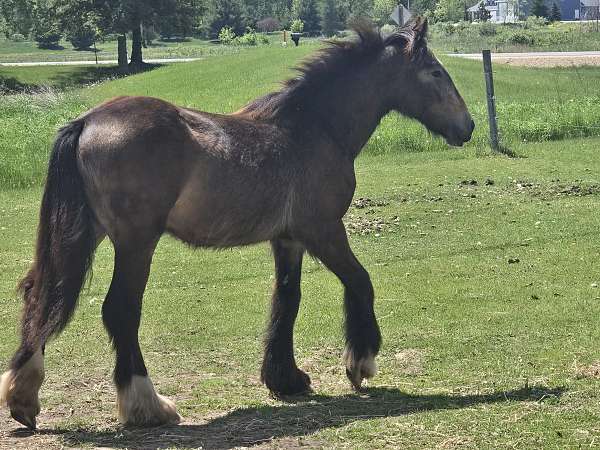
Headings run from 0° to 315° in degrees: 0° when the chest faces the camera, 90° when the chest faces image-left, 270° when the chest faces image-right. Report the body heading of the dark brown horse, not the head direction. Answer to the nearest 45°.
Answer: approximately 270°
